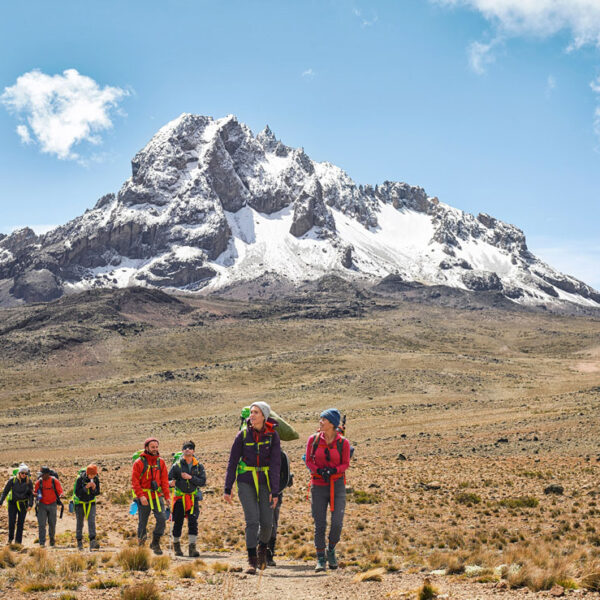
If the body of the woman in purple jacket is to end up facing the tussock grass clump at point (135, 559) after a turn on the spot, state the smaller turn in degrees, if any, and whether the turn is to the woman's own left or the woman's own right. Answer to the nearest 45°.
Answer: approximately 135° to the woman's own right

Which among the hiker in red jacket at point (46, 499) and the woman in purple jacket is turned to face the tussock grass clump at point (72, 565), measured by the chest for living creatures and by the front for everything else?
the hiker in red jacket

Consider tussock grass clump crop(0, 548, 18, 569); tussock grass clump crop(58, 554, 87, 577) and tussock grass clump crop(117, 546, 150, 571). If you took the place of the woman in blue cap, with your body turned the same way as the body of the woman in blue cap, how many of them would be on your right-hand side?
3

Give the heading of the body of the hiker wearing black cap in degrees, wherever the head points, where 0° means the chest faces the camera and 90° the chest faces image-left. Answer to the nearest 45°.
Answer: approximately 0°

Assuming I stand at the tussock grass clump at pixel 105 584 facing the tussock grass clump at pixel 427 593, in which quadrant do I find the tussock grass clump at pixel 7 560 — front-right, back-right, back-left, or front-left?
back-left

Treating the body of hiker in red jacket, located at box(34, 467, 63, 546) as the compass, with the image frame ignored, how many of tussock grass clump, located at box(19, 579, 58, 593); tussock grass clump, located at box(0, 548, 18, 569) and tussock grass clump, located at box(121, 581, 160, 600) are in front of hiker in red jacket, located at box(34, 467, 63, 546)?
3

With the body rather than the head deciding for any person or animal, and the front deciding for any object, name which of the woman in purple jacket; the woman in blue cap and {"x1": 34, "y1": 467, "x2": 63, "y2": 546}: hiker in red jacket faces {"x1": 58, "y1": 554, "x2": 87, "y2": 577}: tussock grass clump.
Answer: the hiker in red jacket
